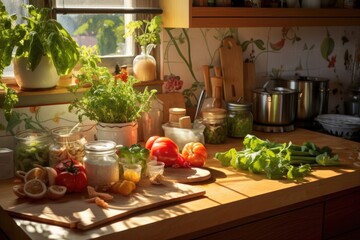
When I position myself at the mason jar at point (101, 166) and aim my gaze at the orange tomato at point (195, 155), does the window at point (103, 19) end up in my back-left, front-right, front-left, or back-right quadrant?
front-left

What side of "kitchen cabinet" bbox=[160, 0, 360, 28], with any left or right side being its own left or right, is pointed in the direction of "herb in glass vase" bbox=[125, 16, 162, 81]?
right

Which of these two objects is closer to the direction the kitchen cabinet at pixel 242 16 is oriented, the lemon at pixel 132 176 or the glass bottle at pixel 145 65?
the lemon

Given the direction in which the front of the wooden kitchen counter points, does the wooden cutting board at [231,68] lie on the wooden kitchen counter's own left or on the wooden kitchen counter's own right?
on the wooden kitchen counter's own left

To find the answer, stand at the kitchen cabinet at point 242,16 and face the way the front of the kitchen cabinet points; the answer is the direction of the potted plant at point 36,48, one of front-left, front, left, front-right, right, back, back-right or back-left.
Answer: front-right

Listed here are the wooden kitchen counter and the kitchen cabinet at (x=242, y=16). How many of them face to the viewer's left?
0

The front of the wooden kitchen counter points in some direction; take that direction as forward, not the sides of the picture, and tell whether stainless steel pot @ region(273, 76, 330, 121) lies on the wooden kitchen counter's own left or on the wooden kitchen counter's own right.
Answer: on the wooden kitchen counter's own left

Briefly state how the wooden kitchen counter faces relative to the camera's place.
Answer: facing the viewer and to the right of the viewer

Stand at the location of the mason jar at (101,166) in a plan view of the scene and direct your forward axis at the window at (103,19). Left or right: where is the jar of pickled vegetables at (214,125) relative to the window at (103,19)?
right

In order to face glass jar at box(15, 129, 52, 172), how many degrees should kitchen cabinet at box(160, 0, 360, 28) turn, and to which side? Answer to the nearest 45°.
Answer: approximately 45° to its right

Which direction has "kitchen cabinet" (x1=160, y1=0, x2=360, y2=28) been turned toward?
toward the camera

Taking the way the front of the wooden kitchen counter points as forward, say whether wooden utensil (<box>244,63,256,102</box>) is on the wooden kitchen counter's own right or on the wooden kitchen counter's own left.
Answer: on the wooden kitchen counter's own left
